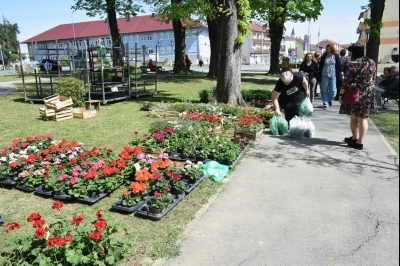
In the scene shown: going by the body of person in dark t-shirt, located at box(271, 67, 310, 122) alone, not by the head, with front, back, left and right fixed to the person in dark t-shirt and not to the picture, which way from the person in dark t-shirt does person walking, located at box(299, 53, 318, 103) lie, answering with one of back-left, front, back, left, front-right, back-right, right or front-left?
back

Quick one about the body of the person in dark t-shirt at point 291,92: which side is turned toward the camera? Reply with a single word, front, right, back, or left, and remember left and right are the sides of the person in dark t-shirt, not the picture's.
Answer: front

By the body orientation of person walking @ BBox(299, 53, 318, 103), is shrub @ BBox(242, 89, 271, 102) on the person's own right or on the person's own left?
on the person's own right

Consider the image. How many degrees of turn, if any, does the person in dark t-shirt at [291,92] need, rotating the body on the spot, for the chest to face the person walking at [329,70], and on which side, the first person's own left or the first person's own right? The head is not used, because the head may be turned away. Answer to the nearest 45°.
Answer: approximately 180°

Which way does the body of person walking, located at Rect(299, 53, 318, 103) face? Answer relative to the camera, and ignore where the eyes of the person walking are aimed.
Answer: toward the camera

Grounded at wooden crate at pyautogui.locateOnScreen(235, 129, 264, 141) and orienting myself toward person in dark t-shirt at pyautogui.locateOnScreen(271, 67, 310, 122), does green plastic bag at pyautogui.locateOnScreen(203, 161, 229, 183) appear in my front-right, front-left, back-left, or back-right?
back-right

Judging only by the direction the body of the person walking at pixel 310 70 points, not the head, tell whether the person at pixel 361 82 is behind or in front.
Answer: in front

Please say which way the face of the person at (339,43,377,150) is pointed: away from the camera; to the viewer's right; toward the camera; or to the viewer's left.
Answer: away from the camera
